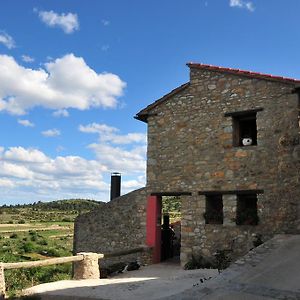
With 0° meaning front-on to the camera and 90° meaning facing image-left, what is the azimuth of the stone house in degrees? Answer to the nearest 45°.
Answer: approximately 0°

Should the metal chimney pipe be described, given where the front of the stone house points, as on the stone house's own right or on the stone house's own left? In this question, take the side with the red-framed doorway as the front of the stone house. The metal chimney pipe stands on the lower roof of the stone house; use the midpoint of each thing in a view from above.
on the stone house's own right
